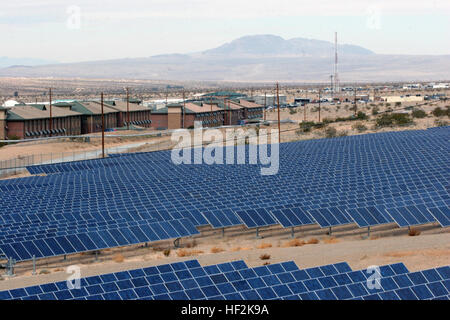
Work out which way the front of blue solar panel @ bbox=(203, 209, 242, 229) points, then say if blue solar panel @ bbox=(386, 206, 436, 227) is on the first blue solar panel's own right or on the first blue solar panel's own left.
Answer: on the first blue solar panel's own left

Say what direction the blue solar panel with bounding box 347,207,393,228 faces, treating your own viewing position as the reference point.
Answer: facing the viewer and to the right of the viewer

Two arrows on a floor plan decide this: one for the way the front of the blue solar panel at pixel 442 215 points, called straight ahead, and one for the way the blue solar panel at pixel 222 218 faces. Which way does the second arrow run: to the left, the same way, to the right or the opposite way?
the same way

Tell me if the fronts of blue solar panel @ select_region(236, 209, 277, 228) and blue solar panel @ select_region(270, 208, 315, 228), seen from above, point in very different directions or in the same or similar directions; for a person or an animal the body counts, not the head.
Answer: same or similar directions

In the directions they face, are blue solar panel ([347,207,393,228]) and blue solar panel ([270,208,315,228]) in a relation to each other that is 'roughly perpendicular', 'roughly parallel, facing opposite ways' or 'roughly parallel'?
roughly parallel

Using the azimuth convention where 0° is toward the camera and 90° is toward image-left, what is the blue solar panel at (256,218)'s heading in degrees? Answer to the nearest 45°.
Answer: approximately 315°

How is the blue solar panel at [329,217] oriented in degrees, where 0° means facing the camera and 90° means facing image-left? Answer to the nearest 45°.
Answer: approximately 315°

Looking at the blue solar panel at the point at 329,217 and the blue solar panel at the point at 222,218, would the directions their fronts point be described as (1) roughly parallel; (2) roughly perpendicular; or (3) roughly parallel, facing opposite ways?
roughly parallel

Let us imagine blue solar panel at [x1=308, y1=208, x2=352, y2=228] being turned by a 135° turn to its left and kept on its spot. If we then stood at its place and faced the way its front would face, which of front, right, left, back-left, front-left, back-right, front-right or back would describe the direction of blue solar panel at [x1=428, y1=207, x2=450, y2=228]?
right

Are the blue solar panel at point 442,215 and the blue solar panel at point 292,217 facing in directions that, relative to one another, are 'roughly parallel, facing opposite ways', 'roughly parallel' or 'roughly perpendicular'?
roughly parallel

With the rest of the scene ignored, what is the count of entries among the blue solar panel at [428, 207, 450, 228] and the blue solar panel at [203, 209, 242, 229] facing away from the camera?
0

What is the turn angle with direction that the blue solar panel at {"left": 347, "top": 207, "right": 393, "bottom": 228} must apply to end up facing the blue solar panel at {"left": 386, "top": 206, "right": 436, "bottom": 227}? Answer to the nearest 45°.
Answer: approximately 45° to its left

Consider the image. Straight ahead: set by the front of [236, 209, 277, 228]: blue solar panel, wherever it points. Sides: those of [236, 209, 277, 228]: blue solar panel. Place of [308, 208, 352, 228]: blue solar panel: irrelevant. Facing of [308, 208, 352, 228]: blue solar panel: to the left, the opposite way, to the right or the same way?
the same way

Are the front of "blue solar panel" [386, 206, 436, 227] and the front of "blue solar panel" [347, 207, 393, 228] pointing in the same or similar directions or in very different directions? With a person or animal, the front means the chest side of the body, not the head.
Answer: same or similar directions
